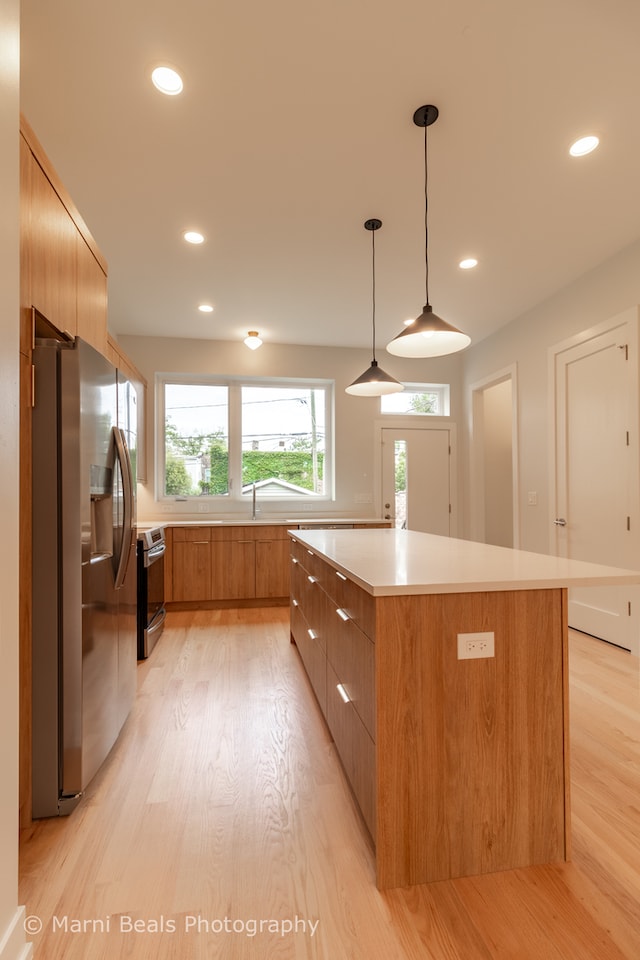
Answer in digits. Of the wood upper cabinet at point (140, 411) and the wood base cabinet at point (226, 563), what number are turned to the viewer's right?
1

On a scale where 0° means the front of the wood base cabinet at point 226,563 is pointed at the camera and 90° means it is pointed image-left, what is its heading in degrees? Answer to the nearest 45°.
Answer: approximately 0°

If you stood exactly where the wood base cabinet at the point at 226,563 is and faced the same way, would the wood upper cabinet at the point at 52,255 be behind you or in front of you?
in front

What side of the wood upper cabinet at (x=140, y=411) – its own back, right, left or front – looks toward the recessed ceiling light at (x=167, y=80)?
right

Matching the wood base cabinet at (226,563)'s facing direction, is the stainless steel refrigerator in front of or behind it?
in front

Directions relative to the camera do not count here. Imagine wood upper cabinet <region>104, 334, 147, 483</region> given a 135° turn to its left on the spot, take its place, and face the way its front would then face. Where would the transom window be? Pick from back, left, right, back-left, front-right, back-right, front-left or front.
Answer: back-right

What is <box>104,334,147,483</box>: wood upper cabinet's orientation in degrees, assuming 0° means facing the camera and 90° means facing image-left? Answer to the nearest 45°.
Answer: approximately 270°

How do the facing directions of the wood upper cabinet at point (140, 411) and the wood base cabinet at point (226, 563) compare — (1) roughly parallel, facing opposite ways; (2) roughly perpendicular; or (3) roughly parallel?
roughly perpendicular

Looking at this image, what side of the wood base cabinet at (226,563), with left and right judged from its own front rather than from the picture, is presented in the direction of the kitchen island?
front

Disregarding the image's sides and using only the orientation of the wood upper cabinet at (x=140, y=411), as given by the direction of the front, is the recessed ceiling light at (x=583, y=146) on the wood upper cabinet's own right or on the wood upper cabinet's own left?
on the wood upper cabinet's own right

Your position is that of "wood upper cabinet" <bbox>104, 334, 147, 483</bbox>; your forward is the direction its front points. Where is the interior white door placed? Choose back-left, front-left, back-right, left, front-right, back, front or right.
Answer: front-right
